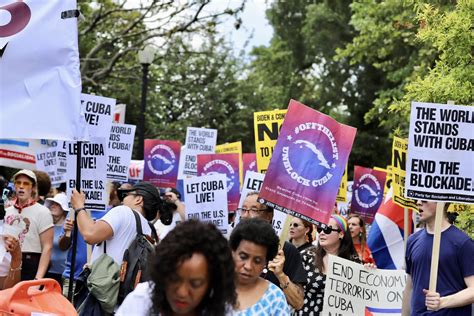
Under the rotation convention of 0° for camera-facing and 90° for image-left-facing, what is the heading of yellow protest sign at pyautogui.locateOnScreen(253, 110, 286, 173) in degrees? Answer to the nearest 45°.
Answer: approximately 0°

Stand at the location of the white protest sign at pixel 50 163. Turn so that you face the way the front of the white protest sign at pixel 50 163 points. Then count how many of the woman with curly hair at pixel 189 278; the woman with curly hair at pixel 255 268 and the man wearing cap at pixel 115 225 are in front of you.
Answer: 3

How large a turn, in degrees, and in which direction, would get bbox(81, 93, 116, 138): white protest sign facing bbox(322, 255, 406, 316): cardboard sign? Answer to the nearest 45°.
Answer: approximately 45° to its left

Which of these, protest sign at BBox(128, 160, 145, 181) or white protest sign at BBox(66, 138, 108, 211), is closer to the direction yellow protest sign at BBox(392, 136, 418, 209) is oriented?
the white protest sign
